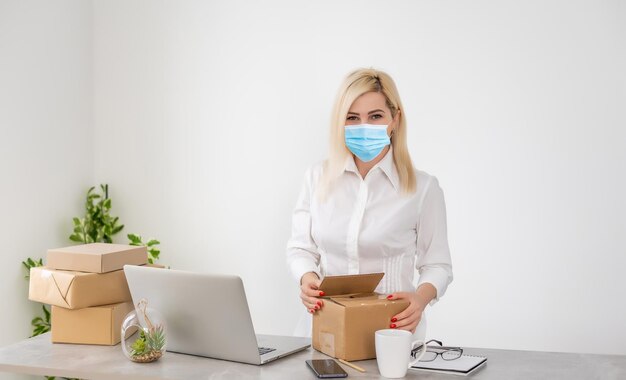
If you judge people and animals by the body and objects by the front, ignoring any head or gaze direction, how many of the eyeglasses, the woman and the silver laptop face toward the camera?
2

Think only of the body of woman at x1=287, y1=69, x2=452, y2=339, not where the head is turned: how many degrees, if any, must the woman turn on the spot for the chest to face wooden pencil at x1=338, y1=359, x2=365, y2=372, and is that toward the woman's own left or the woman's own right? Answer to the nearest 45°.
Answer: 0° — they already face it

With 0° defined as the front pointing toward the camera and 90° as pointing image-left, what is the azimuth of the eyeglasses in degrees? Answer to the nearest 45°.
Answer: approximately 0°

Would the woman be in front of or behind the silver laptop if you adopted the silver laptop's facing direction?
in front

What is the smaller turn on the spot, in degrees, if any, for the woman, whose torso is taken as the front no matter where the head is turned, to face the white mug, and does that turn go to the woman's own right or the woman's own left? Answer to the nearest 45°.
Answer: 0° — they already face it

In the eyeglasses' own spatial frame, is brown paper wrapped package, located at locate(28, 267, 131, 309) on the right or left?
on its right

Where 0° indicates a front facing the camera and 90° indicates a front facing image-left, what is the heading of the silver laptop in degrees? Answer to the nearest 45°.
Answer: approximately 225°

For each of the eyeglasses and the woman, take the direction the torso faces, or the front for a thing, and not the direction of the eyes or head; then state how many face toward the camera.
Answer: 2

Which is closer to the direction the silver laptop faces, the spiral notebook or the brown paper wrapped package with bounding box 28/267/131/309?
the spiral notebook

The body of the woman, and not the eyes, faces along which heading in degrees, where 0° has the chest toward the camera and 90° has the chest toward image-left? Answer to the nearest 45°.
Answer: approximately 0°
